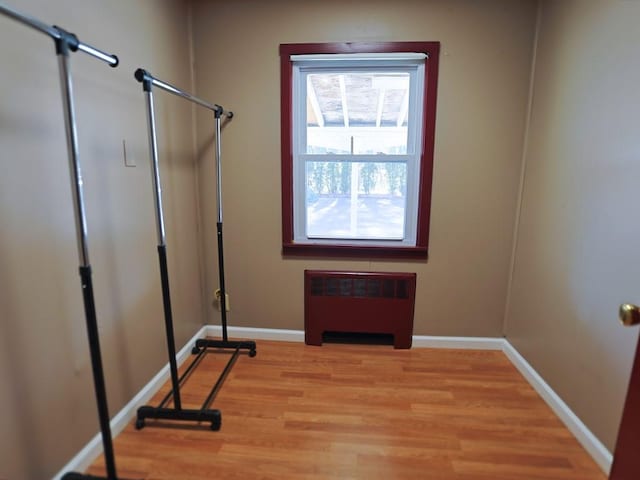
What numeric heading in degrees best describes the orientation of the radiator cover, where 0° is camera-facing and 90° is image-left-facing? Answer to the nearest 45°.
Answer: approximately 0°

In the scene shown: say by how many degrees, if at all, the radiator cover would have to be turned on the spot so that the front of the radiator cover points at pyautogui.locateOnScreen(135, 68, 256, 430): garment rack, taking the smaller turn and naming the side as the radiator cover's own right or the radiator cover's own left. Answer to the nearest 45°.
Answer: approximately 45° to the radiator cover's own right

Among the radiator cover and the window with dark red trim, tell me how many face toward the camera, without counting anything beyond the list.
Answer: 2
